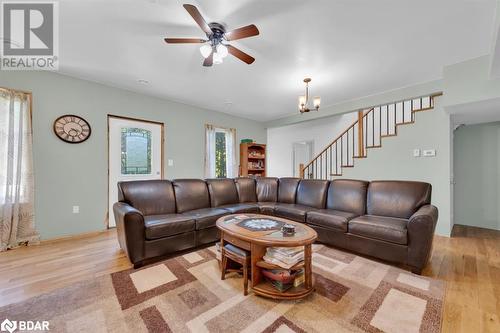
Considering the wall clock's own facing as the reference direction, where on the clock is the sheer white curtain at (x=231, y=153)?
The sheer white curtain is roughly at 9 o'clock from the wall clock.

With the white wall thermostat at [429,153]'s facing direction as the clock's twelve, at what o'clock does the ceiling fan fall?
The ceiling fan is roughly at 1 o'clock from the white wall thermostat.

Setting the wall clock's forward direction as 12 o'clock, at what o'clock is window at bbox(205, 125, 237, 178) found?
The window is roughly at 9 o'clock from the wall clock.

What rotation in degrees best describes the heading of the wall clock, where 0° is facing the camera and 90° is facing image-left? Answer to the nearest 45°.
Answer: approximately 0°

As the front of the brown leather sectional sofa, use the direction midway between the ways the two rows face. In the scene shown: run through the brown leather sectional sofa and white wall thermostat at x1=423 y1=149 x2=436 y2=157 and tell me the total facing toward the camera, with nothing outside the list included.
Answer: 2

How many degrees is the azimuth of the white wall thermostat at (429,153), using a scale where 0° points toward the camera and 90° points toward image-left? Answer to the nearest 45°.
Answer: approximately 0°

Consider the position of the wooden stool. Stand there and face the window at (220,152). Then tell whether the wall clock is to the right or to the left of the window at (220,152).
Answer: left

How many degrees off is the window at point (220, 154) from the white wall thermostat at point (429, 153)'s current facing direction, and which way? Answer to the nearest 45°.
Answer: approximately 90° to its right

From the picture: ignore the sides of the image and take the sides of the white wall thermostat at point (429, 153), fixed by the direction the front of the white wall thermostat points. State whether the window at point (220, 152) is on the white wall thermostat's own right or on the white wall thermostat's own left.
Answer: on the white wall thermostat's own right

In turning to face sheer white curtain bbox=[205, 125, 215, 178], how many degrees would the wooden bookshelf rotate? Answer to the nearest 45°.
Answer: approximately 90° to its right

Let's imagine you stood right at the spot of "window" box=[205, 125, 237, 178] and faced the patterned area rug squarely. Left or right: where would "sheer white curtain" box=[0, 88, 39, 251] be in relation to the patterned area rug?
right

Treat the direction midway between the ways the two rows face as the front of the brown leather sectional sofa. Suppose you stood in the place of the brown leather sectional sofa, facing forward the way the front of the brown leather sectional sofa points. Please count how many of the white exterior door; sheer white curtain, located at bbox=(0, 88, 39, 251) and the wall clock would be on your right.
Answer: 3
